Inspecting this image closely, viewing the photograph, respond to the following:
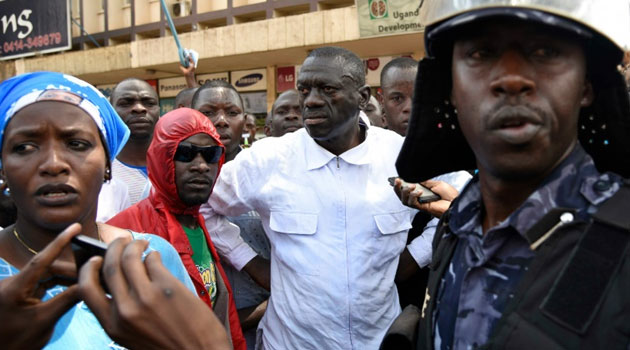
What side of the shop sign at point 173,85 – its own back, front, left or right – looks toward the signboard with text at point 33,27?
right

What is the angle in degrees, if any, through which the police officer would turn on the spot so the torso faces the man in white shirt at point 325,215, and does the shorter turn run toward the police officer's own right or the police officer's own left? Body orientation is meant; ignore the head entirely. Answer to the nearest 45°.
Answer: approximately 90° to the police officer's own right

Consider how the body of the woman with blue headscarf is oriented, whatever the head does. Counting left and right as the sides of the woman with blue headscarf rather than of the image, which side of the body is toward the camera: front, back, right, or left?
front

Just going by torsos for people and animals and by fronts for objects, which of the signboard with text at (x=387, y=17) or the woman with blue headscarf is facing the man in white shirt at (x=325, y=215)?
the signboard with text

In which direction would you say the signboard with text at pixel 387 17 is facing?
toward the camera

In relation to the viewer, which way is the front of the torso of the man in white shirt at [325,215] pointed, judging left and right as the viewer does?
facing the viewer

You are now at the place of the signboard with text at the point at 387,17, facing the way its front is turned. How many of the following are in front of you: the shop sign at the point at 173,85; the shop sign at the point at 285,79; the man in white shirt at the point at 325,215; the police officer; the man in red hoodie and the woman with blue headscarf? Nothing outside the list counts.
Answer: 4

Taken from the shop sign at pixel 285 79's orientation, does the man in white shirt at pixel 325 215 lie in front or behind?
in front

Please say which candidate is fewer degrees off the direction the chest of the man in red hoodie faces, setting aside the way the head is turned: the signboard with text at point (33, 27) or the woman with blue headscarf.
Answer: the woman with blue headscarf

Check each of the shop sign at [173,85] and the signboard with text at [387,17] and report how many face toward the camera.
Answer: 2

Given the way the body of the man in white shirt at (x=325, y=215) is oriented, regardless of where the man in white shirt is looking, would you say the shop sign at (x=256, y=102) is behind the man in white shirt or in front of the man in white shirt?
behind
